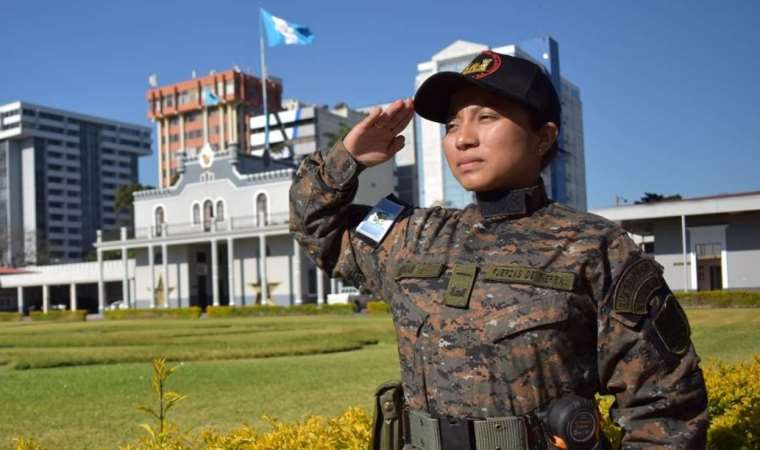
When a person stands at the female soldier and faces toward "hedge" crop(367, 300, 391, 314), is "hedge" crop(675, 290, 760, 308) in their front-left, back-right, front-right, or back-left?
front-right

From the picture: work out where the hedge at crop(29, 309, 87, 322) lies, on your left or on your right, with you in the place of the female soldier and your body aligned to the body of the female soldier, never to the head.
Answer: on your right

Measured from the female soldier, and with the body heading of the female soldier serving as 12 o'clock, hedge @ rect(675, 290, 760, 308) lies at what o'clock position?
The hedge is roughly at 5 o'clock from the female soldier.

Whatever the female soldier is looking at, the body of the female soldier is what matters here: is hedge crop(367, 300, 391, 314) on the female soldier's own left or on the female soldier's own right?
on the female soldier's own right

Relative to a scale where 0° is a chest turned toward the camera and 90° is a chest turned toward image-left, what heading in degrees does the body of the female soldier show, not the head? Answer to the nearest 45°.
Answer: approximately 45°

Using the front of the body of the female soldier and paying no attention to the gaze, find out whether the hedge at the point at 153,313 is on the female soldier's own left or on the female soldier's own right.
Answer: on the female soldier's own right

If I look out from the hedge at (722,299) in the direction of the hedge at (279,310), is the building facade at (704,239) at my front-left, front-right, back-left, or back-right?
front-right

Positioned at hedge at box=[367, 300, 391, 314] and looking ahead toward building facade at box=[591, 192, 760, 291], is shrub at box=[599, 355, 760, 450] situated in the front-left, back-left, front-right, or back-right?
front-right

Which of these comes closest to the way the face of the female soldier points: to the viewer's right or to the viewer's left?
to the viewer's left
